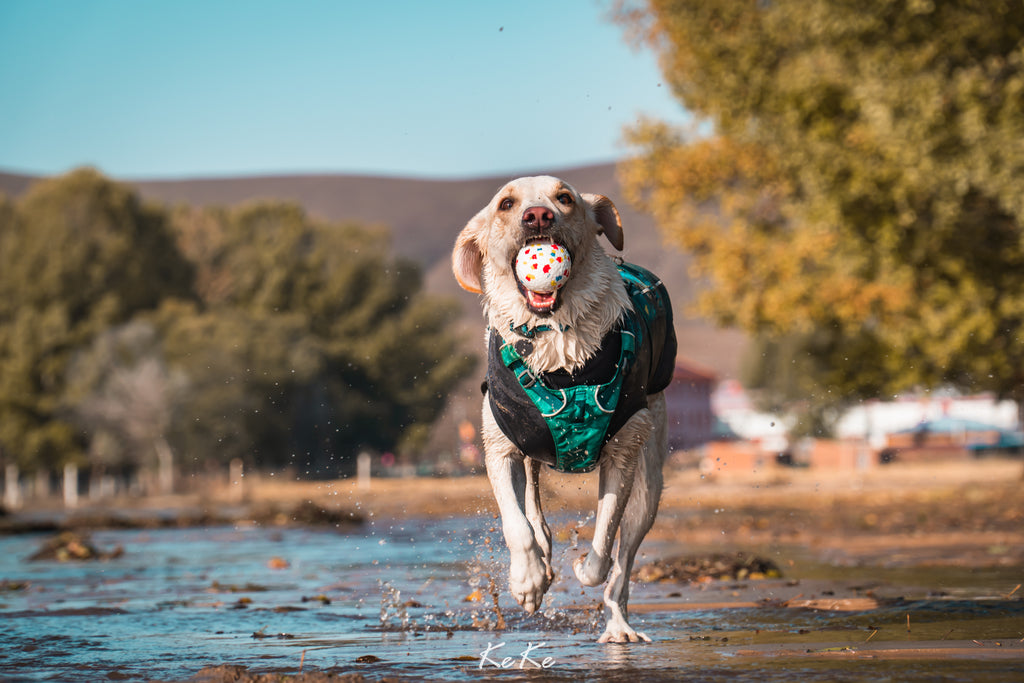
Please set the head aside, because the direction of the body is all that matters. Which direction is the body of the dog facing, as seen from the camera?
toward the camera

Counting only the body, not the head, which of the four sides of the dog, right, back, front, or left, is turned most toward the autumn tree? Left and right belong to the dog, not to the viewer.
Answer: back
